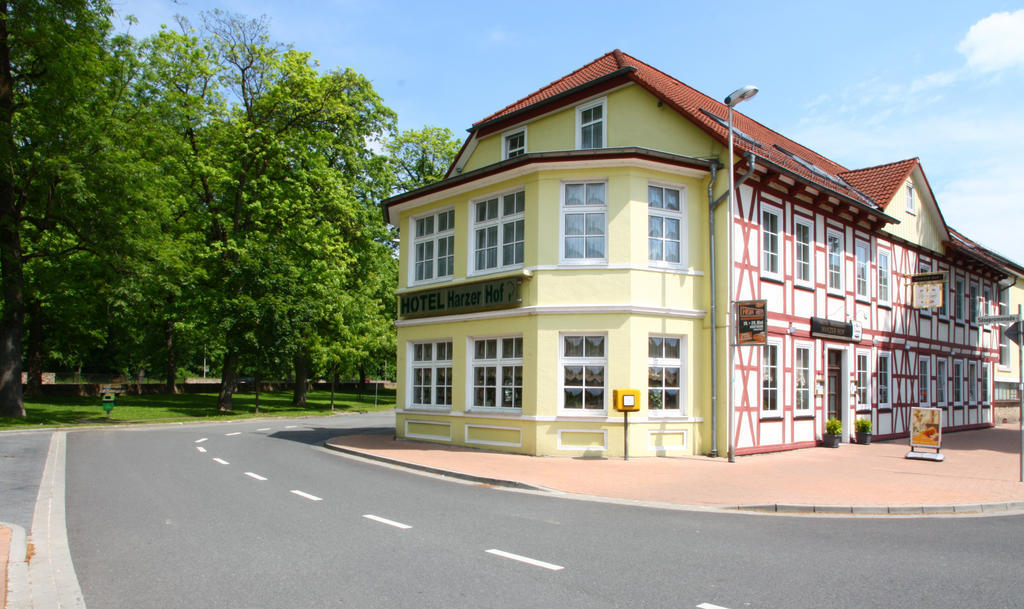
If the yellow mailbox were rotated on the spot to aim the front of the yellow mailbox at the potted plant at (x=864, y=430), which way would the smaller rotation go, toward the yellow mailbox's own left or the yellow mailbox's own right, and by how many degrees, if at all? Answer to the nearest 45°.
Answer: approximately 135° to the yellow mailbox's own left

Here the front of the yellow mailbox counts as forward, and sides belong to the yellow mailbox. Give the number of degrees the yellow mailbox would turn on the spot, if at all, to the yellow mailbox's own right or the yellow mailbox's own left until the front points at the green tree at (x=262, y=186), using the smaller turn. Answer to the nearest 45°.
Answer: approximately 135° to the yellow mailbox's own right

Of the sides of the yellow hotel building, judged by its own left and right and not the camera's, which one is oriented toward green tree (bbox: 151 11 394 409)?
right

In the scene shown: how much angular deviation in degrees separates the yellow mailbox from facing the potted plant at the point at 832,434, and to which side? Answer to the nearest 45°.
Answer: approximately 135° to its left
